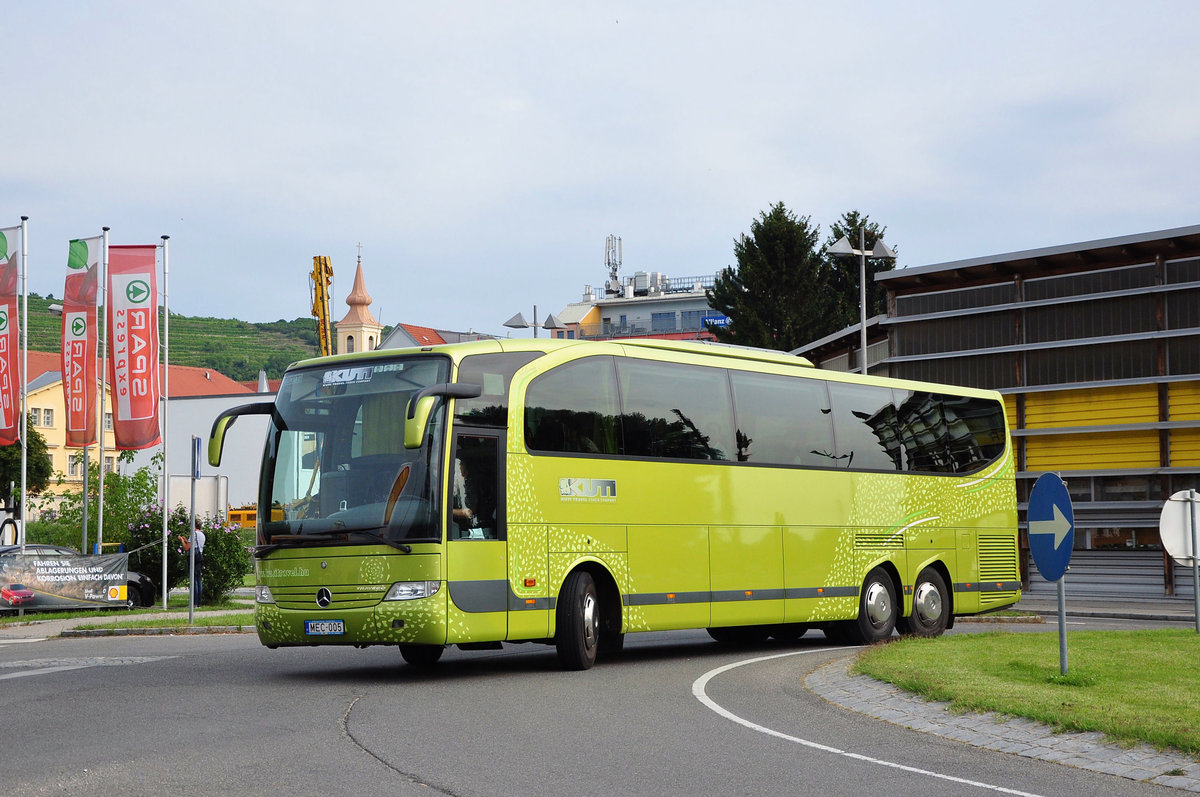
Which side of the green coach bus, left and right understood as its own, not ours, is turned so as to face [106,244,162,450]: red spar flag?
right

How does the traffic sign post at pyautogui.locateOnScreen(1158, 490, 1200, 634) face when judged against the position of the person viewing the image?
facing away from the viewer

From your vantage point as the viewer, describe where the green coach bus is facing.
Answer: facing the viewer and to the left of the viewer

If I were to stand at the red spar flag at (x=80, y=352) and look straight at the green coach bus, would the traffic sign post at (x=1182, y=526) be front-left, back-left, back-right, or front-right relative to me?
front-left

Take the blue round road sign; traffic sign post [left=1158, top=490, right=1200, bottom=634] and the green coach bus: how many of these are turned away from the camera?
1

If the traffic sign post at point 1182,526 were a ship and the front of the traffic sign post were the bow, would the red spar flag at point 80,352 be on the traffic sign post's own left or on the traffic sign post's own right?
on the traffic sign post's own left

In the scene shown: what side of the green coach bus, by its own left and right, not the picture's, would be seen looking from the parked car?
right

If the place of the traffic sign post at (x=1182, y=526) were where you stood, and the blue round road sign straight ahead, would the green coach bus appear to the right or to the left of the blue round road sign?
right

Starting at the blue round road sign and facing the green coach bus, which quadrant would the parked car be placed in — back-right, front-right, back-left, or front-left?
front-right

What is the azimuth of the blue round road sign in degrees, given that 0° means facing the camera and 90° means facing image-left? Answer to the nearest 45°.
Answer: approximately 45°

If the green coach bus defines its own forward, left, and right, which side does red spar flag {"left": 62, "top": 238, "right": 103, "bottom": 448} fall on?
on its right
